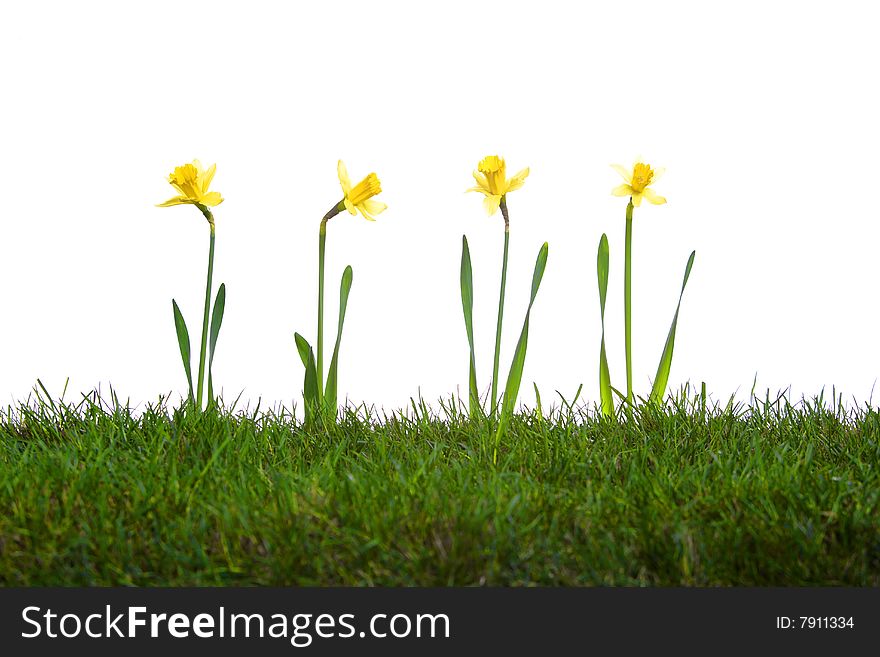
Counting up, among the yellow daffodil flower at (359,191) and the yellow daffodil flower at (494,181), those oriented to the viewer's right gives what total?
1

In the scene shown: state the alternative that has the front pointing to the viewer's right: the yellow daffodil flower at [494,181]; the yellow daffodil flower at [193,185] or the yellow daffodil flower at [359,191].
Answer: the yellow daffodil flower at [359,191]

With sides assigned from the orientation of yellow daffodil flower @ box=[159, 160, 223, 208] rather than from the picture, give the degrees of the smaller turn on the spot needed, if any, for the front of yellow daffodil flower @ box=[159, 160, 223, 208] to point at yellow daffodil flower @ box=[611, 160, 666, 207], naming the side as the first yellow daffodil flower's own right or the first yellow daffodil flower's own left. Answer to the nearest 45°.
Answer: approximately 135° to the first yellow daffodil flower's own left

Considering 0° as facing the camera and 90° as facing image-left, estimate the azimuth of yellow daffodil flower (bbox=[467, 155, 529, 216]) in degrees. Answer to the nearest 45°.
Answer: approximately 45°

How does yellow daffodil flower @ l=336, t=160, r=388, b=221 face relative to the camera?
to the viewer's right

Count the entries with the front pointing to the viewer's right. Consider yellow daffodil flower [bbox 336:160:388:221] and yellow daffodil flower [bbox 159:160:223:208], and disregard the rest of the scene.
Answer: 1

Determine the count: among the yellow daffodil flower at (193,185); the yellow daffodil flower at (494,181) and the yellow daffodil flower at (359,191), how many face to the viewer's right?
1

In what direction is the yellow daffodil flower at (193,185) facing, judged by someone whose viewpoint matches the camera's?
facing the viewer and to the left of the viewer
